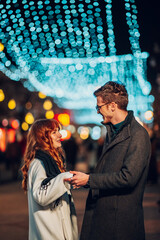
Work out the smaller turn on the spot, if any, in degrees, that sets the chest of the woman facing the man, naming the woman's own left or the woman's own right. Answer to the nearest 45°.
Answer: approximately 45° to the woman's own right

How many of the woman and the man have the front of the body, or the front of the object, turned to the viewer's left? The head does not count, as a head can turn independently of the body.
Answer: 1

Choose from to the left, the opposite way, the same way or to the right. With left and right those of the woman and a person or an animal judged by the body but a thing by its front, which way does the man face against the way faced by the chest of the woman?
the opposite way

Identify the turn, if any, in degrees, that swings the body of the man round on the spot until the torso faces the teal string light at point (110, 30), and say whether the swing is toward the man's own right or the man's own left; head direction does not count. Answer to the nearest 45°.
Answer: approximately 90° to the man's own right

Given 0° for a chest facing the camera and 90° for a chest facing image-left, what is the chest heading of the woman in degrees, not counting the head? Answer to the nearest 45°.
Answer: approximately 270°

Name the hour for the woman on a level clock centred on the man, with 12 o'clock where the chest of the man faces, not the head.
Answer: The woman is roughly at 1 o'clock from the man.

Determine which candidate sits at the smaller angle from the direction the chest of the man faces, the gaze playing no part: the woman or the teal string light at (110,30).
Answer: the woman

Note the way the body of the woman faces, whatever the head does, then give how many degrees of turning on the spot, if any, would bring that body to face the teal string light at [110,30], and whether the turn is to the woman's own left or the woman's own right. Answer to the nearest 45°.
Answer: approximately 45° to the woman's own left

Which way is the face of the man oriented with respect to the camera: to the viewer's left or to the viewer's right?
to the viewer's left

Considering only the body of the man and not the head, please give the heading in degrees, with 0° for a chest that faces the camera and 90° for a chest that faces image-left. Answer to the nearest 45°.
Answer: approximately 90°

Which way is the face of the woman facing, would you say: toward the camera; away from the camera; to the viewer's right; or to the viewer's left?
to the viewer's right
